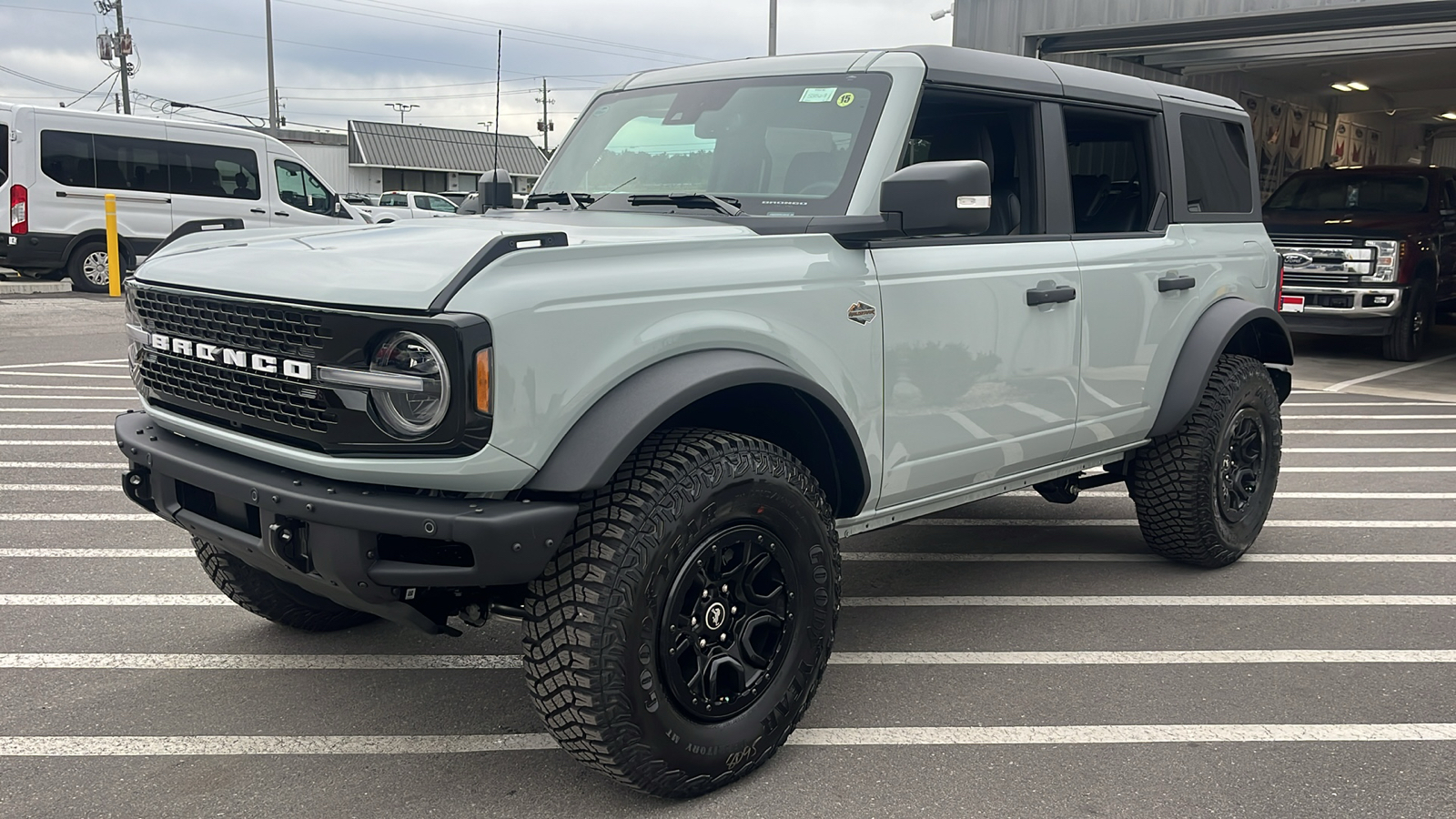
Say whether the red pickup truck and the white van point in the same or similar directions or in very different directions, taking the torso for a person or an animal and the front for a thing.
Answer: very different directions

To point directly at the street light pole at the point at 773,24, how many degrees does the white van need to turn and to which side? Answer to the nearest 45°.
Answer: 0° — it already faces it

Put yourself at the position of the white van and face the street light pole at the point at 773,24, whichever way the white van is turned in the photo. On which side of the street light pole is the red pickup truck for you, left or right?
right

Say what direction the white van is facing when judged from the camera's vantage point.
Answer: facing to the right of the viewer

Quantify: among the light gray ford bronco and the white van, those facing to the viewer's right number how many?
1

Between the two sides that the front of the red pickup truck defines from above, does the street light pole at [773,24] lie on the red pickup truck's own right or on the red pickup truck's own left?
on the red pickup truck's own right

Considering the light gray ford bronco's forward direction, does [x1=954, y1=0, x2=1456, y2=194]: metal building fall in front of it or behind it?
behind

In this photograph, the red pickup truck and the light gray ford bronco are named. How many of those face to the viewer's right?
0

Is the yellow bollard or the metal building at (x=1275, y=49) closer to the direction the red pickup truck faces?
the yellow bollard

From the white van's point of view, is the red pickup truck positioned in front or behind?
in front

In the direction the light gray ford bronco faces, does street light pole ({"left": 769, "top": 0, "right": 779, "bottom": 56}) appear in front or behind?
behind

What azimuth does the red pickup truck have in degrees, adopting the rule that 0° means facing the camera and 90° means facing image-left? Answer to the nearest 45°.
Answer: approximately 45°

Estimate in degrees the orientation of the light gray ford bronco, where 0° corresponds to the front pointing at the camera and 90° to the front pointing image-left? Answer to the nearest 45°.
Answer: approximately 45°
